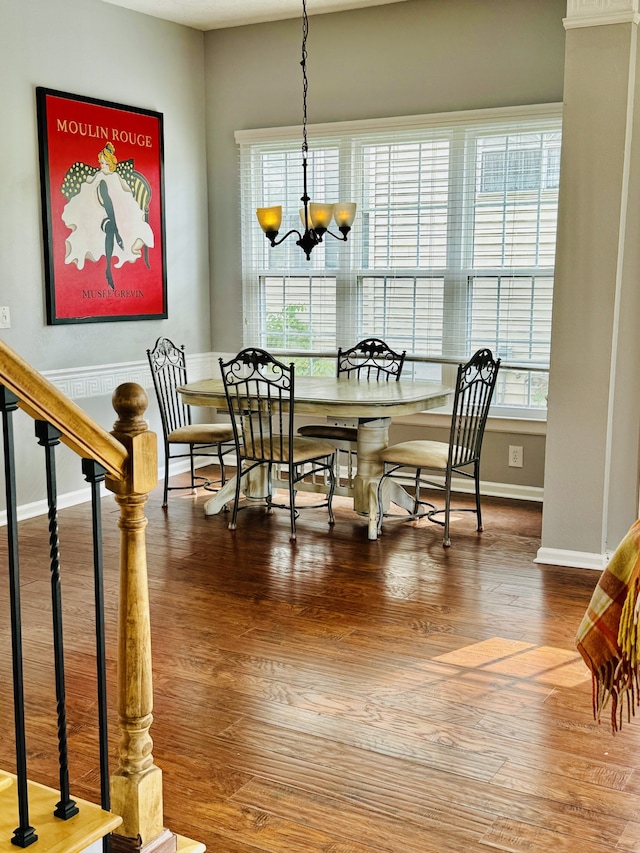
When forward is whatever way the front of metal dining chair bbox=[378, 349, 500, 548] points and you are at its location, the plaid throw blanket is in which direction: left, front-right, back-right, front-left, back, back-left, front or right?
back-left

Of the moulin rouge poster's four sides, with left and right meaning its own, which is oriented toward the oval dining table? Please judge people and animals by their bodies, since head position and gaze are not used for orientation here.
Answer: front

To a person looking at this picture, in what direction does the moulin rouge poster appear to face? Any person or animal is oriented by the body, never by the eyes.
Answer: facing the viewer and to the right of the viewer

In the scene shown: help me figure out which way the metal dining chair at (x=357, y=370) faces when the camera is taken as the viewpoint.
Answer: facing the viewer and to the left of the viewer

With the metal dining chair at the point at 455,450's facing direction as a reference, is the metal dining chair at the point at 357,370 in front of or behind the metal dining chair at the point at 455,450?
in front

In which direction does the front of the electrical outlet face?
toward the camera

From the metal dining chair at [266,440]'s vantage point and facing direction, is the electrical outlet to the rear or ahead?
ahead

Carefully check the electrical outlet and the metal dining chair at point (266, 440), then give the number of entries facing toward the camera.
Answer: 1

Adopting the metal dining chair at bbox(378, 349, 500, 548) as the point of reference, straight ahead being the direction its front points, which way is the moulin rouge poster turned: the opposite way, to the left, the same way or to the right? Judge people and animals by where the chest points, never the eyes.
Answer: the opposite way

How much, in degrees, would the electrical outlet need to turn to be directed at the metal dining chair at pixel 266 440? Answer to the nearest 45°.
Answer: approximately 45° to its right

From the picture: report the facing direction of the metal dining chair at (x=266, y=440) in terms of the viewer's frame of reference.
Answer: facing away from the viewer and to the right of the viewer

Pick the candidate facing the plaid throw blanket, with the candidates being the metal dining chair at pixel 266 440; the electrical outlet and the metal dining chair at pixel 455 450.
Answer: the electrical outlet

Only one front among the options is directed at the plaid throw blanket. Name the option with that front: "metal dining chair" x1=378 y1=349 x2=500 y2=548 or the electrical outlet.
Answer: the electrical outlet

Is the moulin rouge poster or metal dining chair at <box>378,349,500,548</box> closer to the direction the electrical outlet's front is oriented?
the metal dining chair

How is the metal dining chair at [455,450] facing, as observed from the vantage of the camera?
facing away from the viewer and to the left of the viewer

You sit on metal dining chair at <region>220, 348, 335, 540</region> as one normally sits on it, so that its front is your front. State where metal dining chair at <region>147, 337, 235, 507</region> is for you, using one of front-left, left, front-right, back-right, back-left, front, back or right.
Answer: left
